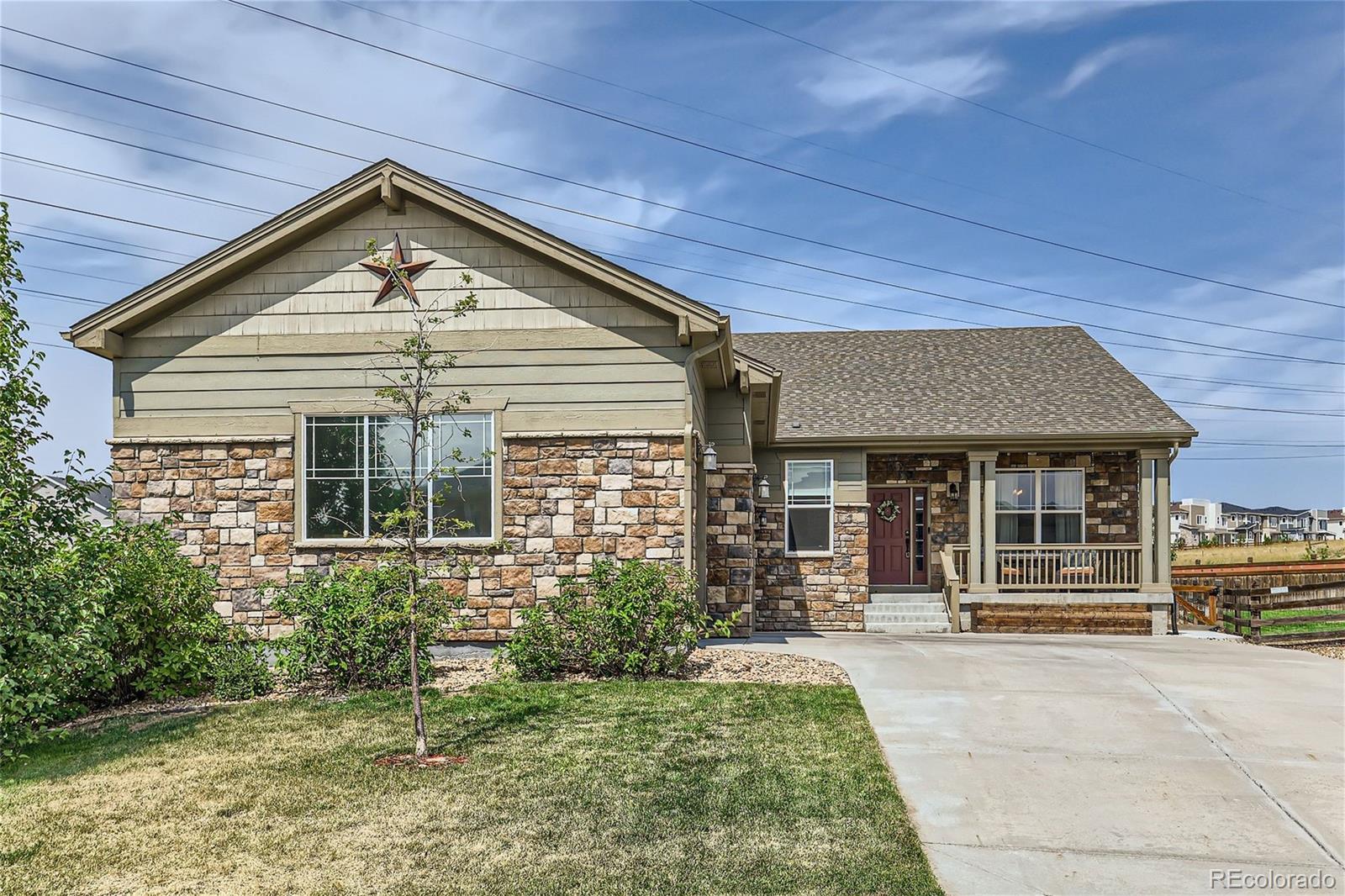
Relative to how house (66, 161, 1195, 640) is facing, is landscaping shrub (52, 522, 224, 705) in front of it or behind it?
in front

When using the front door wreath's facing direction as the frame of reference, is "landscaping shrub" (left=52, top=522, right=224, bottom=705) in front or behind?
in front

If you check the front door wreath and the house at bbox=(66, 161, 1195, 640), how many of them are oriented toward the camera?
2

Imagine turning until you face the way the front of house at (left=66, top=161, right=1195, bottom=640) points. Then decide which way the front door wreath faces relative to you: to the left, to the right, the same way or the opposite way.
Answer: the same way

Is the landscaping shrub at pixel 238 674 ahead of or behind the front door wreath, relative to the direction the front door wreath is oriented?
ahead

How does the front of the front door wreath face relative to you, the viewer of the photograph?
facing the viewer

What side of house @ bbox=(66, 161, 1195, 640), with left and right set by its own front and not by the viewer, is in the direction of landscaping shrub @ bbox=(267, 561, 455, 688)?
front
